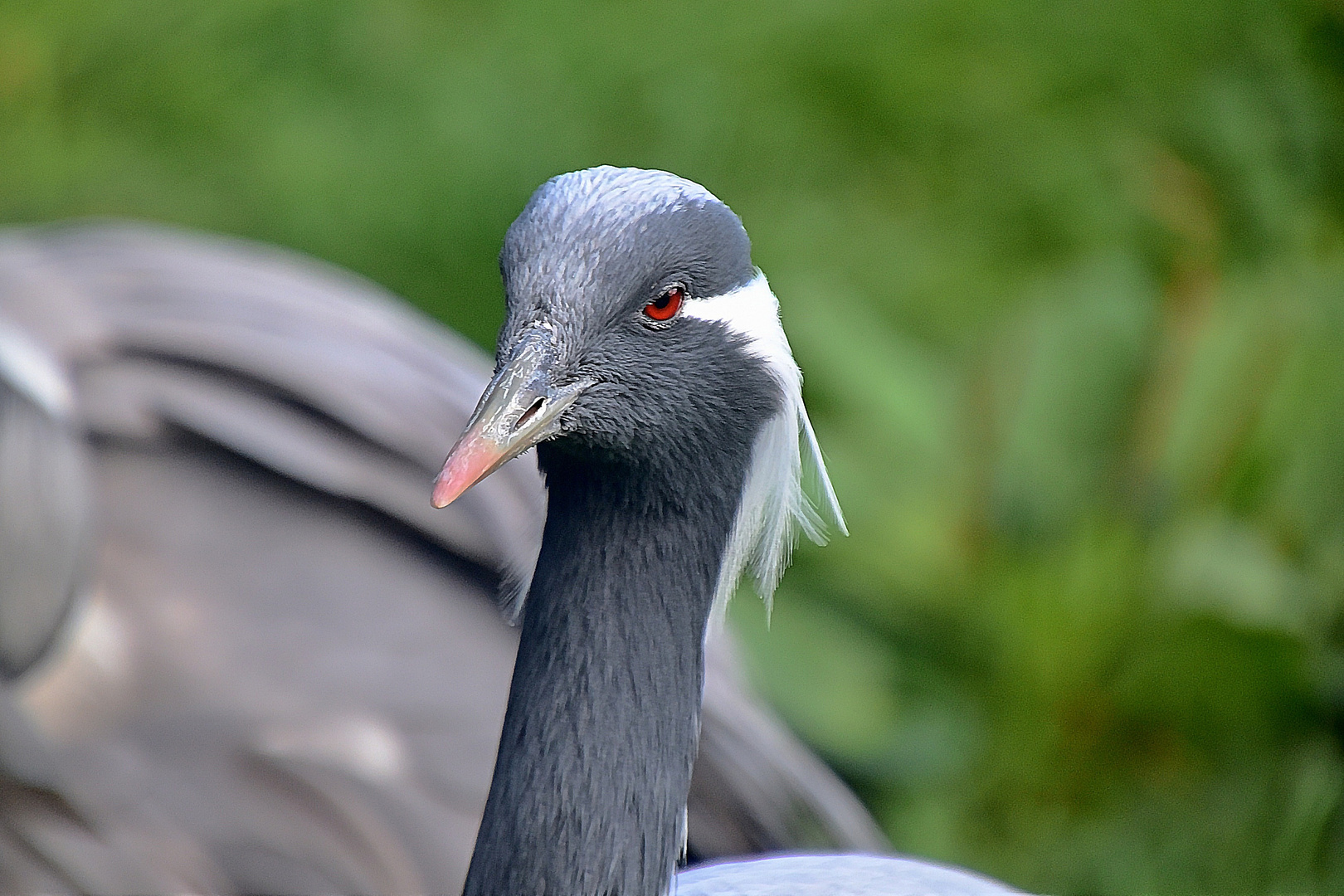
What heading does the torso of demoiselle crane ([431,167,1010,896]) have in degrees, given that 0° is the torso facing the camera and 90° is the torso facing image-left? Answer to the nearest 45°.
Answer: approximately 45°
